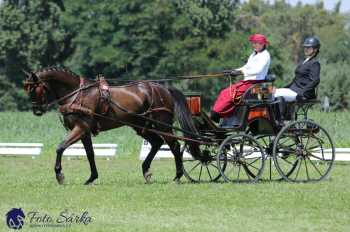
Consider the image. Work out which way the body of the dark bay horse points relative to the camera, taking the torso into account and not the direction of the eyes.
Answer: to the viewer's left

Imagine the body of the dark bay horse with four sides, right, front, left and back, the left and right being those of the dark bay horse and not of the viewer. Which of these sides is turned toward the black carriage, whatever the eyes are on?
back

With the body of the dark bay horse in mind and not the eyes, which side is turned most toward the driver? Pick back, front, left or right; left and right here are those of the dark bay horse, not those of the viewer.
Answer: back

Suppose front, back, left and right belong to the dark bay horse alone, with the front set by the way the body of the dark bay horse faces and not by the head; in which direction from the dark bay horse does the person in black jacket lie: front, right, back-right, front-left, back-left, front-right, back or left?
back

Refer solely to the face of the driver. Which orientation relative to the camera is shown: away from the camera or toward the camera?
toward the camera

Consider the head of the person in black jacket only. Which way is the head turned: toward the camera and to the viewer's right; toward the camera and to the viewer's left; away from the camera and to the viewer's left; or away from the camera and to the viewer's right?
toward the camera and to the viewer's left
